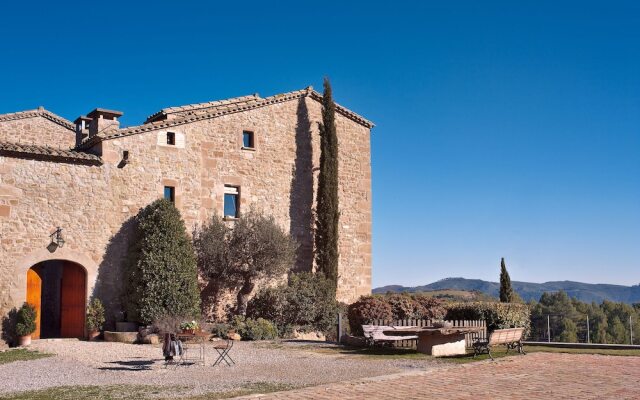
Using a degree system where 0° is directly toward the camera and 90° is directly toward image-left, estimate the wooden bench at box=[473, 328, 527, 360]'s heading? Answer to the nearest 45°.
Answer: approximately 135°

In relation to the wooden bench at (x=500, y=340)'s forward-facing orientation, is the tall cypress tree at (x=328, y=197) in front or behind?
in front

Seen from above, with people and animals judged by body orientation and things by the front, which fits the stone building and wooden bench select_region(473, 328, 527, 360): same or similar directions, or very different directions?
very different directions

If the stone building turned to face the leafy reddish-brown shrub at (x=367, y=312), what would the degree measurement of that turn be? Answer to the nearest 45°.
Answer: approximately 45° to its left

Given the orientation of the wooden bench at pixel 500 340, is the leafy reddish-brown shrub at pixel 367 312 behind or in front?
in front

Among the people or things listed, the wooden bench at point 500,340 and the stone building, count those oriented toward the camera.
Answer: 1

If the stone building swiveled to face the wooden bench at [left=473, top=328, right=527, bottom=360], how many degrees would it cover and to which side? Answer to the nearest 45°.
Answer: approximately 45° to its left

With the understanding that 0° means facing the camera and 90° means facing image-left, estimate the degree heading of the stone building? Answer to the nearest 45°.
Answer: approximately 0°
